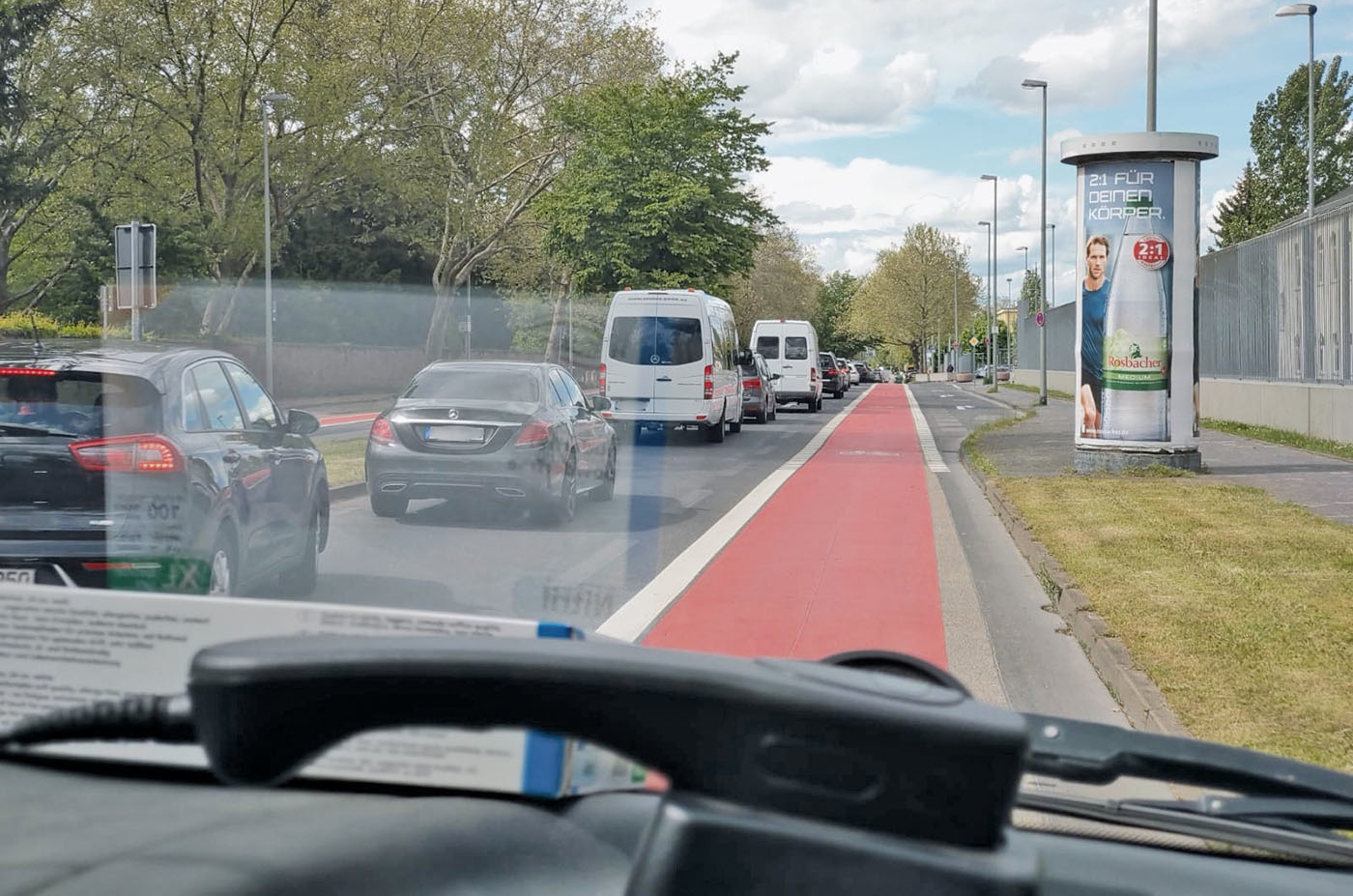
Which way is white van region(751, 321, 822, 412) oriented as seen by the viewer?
away from the camera

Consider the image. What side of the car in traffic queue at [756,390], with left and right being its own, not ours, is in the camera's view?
back

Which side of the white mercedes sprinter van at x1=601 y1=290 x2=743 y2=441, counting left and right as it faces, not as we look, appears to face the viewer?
back

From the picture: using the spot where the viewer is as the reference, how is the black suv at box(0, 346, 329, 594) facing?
facing away from the viewer and to the right of the viewer

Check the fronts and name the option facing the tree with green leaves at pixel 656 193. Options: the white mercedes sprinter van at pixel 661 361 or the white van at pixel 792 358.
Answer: the white mercedes sprinter van

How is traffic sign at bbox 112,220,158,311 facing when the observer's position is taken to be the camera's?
facing away from the viewer

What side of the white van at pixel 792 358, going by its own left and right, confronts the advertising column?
back

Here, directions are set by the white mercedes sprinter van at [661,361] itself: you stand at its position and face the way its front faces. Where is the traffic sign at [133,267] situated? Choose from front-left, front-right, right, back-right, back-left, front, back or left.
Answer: back-left

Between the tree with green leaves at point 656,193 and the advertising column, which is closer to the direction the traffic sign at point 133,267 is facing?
the tree with green leaves
